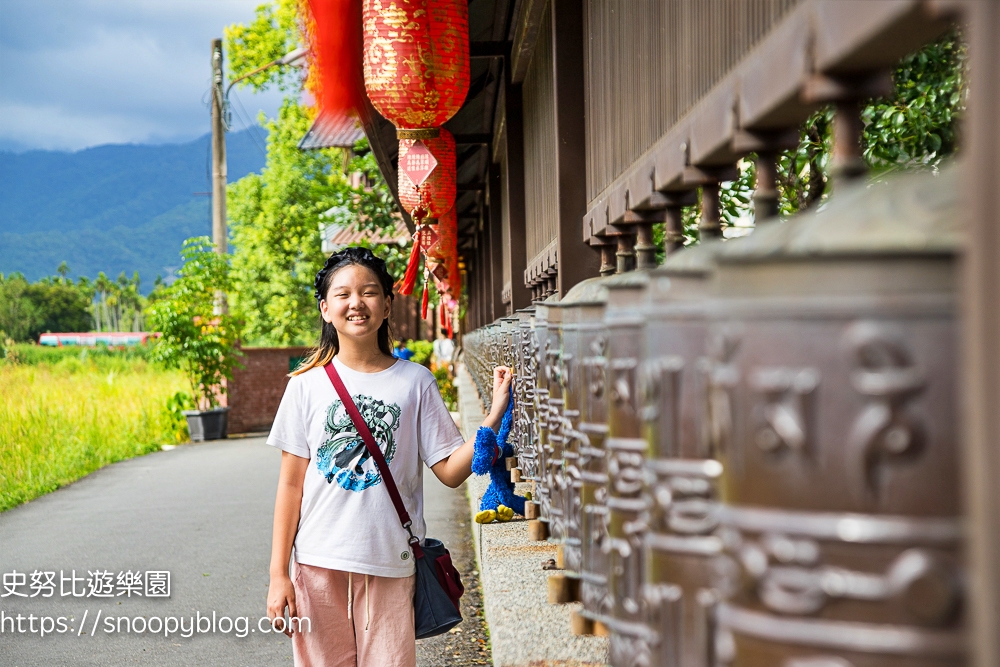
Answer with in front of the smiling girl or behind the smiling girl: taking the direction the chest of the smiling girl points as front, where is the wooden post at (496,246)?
behind

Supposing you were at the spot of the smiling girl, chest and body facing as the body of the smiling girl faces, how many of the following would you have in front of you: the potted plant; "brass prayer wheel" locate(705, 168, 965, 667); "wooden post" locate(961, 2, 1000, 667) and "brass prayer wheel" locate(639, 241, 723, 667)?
3

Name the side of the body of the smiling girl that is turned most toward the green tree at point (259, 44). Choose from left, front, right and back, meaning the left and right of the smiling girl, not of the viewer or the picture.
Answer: back

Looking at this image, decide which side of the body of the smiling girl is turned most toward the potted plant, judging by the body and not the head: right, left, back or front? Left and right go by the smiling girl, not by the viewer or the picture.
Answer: back

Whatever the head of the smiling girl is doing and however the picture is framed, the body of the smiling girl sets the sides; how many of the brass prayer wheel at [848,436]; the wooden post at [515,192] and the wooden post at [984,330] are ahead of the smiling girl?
2

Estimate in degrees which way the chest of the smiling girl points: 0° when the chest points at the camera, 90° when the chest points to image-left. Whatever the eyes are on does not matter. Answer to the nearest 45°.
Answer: approximately 0°

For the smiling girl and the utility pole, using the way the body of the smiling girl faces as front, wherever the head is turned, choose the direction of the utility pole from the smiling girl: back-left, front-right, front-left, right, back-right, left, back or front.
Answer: back
